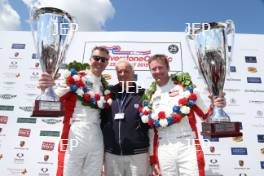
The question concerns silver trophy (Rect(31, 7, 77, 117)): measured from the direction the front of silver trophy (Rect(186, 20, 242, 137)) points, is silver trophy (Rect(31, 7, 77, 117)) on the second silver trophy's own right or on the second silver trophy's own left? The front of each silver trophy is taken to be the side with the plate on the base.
on the second silver trophy's own right

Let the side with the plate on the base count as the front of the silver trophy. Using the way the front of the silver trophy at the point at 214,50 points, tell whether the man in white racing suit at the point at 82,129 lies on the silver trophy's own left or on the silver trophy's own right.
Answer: on the silver trophy's own right

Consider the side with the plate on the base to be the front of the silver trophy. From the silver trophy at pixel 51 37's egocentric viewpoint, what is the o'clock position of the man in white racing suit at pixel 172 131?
The man in white racing suit is roughly at 9 o'clock from the silver trophy.

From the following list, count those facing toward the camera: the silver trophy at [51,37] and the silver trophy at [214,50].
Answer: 2

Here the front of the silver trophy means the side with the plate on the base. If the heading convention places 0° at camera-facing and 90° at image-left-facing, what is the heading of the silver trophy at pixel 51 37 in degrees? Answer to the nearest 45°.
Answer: approximately 0°

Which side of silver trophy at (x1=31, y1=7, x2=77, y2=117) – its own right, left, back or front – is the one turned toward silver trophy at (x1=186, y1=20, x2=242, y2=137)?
left

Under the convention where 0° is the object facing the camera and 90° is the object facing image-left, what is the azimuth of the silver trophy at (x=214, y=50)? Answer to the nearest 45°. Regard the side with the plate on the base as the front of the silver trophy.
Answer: approximately 0°
